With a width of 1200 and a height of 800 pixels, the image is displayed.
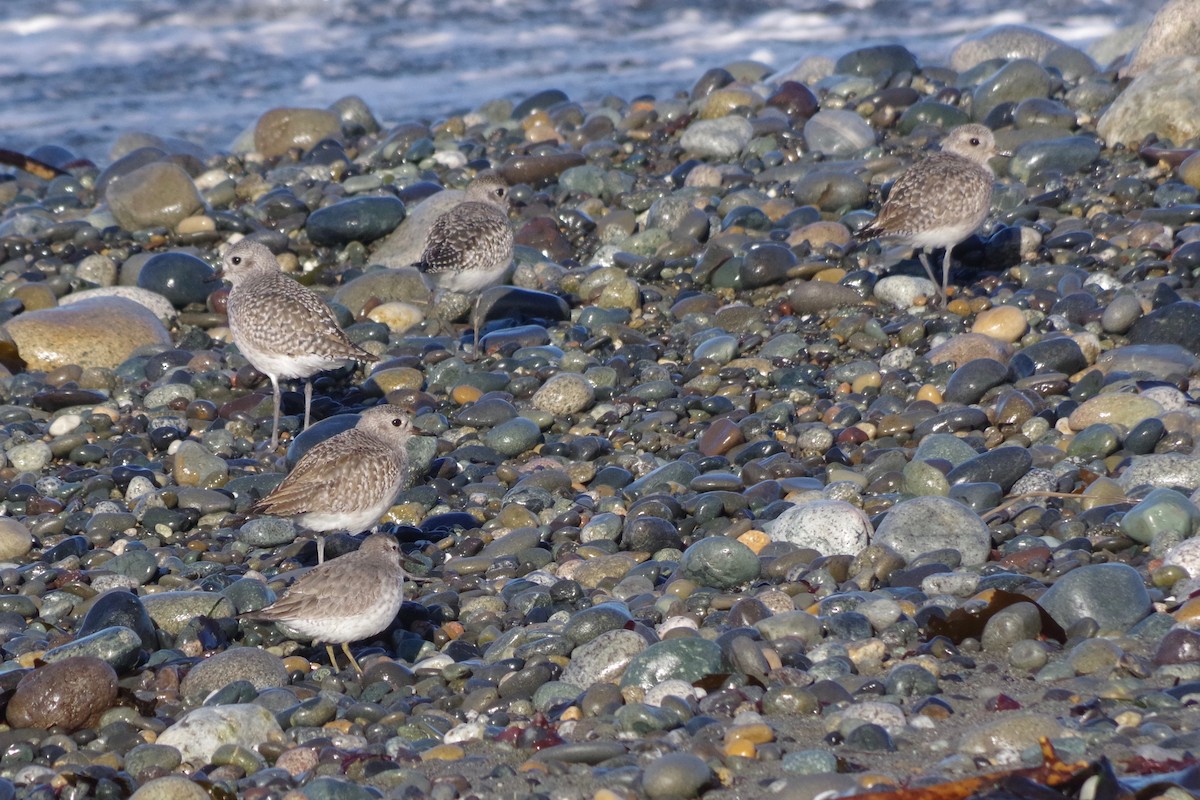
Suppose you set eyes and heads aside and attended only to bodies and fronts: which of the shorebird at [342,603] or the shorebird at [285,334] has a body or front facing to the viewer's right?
the shorebird at [342,603]

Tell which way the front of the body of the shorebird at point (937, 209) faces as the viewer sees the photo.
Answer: to the viewer's right

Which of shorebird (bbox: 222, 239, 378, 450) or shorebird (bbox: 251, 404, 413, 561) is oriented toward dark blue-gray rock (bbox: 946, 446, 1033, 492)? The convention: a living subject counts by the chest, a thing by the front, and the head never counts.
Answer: shorebird (bbox: 251, 404, 413, 561)

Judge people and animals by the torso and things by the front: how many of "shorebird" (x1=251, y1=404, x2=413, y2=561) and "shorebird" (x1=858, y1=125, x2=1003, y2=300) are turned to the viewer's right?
2

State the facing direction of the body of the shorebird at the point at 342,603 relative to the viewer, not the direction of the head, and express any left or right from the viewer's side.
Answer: facing to the right of the viewer

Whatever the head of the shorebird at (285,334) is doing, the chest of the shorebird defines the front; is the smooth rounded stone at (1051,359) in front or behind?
behind

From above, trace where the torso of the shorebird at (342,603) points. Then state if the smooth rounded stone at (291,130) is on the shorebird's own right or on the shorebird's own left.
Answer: on the shorebird's own left

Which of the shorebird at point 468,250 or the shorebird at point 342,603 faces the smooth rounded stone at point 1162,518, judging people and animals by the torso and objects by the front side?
the shorebird at point 342,603

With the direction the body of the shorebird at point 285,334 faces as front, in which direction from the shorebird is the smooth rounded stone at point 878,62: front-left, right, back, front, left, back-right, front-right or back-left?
back-right

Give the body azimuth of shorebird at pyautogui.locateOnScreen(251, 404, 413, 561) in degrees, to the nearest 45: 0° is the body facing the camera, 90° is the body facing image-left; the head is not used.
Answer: approximately 270°

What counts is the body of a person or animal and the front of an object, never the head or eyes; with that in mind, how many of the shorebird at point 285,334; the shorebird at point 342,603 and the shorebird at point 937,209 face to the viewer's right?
2

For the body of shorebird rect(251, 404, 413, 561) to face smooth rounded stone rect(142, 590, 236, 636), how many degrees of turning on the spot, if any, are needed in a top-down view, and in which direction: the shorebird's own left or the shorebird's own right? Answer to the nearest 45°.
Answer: approximately 135° to the shorebird's own right

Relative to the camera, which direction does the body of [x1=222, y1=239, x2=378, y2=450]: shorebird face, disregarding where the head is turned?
to the viewer's left

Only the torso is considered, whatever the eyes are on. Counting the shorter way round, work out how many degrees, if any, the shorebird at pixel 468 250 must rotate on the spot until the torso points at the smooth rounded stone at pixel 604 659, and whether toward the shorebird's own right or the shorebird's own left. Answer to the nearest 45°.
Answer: approximately 135° to the shorebird's own right

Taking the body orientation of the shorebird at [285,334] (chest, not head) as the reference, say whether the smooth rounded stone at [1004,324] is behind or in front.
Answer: behind

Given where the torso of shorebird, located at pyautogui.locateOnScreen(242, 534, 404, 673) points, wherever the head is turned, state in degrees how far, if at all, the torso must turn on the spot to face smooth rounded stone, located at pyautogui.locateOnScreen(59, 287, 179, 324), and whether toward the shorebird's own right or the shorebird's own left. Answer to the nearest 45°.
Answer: approximately 90° to the shorebird's own left
